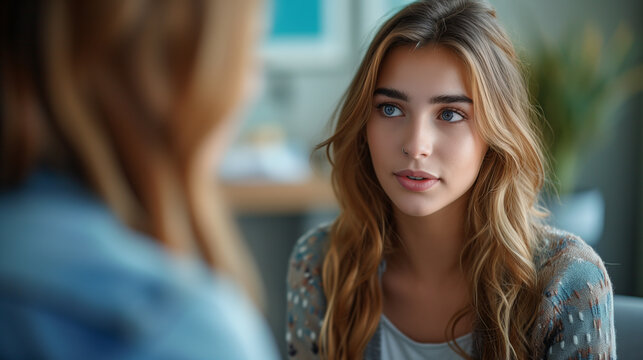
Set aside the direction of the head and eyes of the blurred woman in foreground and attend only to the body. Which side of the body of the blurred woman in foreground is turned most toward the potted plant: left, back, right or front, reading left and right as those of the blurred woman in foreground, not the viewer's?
front

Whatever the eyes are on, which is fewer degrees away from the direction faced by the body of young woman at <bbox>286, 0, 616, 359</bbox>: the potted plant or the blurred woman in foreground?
the blurred woman in foreground

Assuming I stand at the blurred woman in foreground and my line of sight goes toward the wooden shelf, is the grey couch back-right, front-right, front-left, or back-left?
front-right

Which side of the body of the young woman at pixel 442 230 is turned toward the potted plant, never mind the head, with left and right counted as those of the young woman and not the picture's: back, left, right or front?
back

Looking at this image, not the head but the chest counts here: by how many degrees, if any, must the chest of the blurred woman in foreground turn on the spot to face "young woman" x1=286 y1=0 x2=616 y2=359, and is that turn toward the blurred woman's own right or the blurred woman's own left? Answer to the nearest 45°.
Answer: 0° — they already face them

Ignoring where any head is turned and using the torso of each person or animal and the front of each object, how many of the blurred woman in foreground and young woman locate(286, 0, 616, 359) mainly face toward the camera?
1

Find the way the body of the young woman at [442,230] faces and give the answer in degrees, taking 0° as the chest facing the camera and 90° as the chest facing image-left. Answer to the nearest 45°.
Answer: approximately 0°

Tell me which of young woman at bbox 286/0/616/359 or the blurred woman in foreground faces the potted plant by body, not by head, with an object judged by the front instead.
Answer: the blurred woman in foreground

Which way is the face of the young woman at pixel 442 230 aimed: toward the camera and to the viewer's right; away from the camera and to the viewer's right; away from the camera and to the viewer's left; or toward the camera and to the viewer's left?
toward the camera and to the viewer's left

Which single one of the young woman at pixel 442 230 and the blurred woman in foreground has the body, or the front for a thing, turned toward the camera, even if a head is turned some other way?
the young woman

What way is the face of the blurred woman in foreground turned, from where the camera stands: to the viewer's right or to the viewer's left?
to the viewer's right

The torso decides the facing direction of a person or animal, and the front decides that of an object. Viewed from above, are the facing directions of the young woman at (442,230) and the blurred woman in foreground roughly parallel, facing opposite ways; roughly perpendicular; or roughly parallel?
roughly parallel, facing opposite ways

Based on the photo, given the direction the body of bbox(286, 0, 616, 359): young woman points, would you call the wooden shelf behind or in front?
behind

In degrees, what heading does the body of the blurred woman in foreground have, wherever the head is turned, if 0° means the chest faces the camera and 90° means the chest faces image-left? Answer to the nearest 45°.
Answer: approximately 225°

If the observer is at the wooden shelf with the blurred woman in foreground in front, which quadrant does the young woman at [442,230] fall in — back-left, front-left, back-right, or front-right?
front-left

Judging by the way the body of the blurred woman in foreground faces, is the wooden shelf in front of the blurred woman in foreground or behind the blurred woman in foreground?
in front
